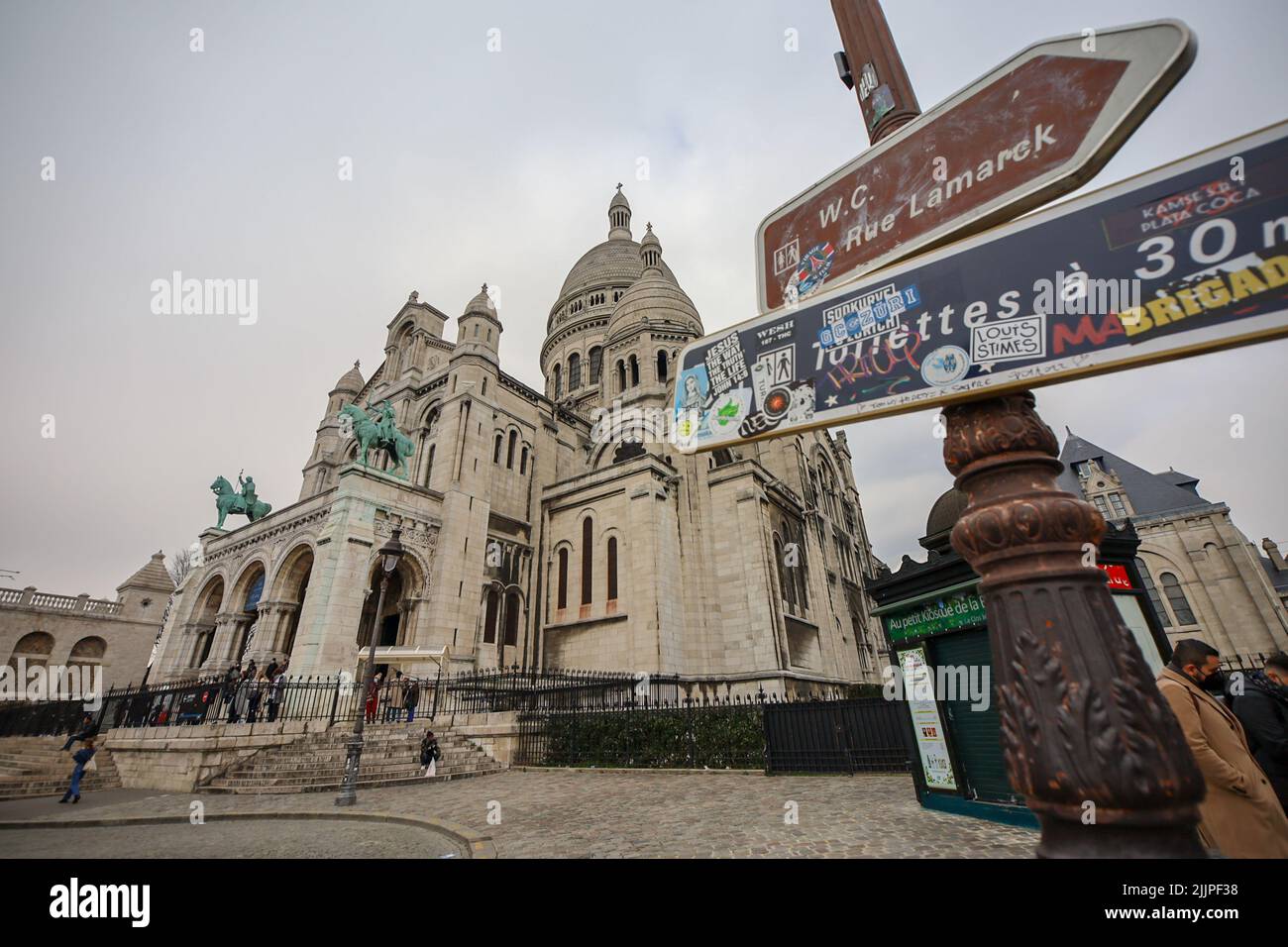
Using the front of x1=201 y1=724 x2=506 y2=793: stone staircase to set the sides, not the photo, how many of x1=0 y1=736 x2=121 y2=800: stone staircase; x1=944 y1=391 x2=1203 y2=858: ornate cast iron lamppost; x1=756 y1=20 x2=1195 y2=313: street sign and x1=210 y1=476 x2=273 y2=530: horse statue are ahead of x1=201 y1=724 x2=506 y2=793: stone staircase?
2

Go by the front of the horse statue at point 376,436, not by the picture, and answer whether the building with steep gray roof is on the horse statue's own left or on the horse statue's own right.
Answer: on the horse statue's own left

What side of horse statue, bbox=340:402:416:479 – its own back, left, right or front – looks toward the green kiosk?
left

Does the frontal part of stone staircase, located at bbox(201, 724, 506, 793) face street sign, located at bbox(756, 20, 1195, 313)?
yes

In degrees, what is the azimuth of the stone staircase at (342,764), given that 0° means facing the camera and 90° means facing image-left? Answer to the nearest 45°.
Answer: approximately 0°

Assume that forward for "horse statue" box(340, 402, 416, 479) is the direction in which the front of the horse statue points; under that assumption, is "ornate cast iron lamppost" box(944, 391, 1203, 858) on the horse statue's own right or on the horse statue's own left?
on the horse statue's own left

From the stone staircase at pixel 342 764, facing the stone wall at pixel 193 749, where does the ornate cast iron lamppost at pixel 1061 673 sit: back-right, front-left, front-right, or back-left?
back-left
